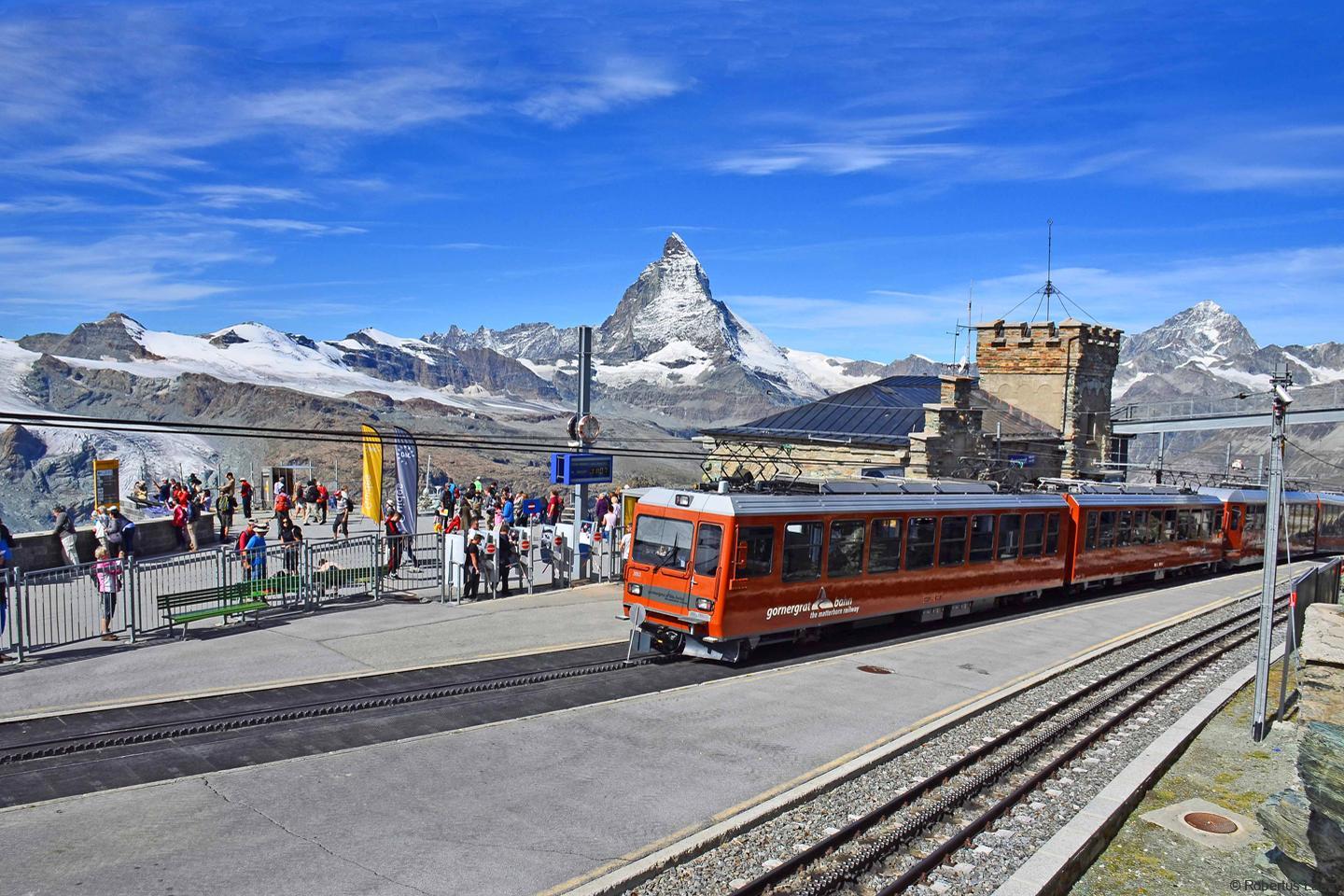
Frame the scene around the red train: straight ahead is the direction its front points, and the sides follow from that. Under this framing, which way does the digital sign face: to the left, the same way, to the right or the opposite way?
to the left

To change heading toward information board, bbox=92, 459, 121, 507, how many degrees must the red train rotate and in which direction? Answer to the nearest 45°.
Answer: approximately 45° to its right

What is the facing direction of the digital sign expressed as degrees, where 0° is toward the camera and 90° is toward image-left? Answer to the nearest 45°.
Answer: approximately 315°

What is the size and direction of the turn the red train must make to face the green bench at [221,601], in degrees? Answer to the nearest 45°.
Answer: approximately 45° to its right

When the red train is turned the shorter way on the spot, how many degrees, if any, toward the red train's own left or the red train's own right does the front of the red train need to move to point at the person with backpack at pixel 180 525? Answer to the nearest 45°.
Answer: approximately 45° to the red train's own right

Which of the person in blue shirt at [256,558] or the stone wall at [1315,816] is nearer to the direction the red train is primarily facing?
the person in blue shirt

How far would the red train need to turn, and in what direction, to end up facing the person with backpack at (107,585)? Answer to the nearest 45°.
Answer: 0° — it already faces them

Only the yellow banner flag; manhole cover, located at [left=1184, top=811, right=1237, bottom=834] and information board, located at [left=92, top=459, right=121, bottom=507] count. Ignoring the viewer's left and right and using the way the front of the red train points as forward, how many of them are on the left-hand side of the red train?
1

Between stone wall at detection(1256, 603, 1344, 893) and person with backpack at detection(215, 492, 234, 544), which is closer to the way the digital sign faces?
the stone wall

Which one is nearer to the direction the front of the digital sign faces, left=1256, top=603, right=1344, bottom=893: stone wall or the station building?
the stone wall

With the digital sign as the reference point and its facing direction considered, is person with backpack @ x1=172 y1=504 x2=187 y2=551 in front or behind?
behind

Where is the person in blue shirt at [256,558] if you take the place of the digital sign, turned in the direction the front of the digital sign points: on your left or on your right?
on your right

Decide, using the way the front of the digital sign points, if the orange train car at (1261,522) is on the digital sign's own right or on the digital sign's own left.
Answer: on the digital sign's own left

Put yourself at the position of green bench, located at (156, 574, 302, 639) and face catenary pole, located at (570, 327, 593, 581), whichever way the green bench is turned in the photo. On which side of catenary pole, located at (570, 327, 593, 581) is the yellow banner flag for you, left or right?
left

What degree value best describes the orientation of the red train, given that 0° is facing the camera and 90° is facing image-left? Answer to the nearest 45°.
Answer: approximately 45°
